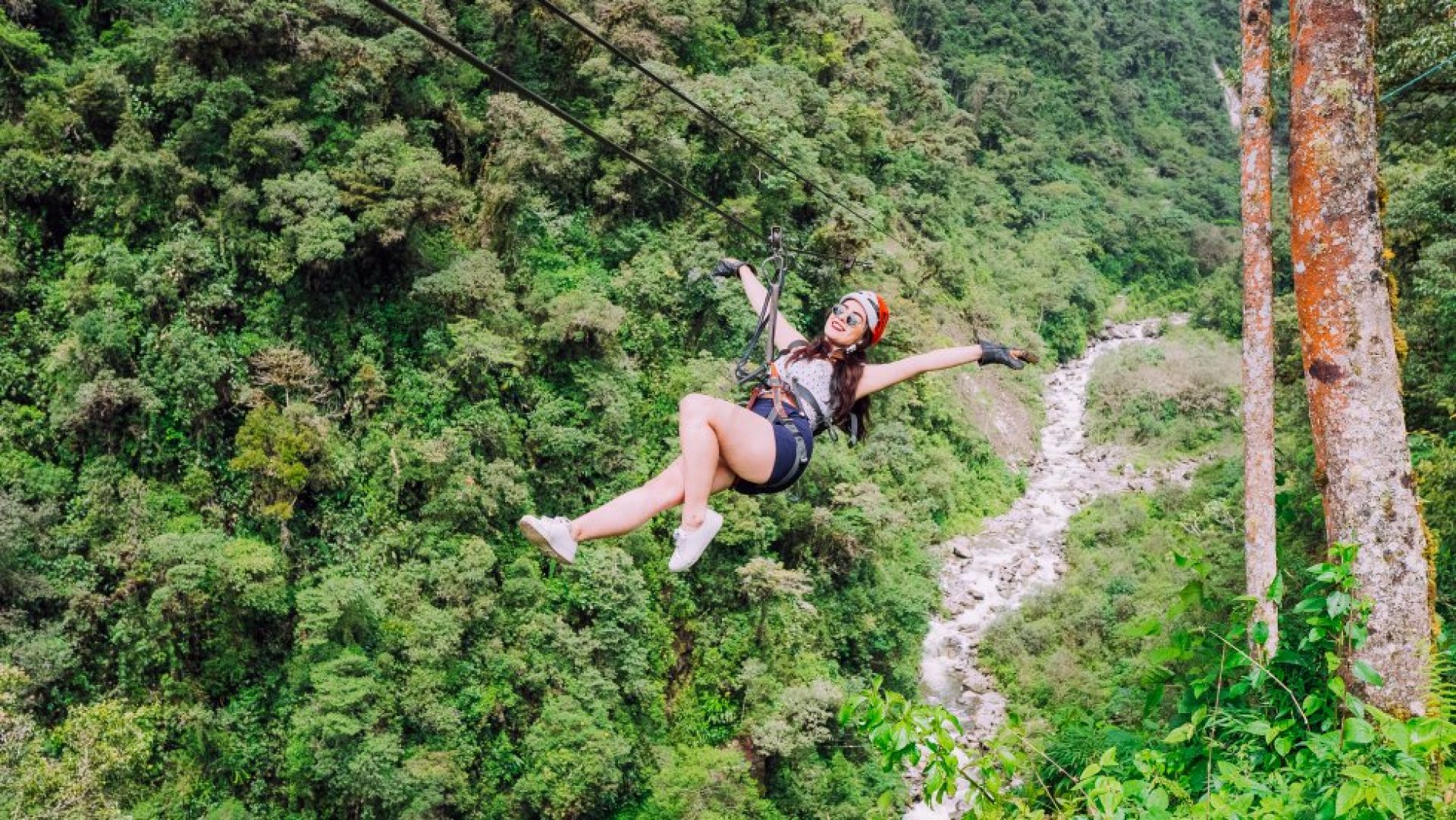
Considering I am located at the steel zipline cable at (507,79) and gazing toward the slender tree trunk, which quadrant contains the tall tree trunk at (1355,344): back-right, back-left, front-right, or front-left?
front-right

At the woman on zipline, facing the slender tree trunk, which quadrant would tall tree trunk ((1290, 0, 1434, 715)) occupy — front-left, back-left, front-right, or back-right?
front-right

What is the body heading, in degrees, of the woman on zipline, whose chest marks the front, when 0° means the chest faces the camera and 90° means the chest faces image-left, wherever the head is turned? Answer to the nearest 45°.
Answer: approximately 45°
